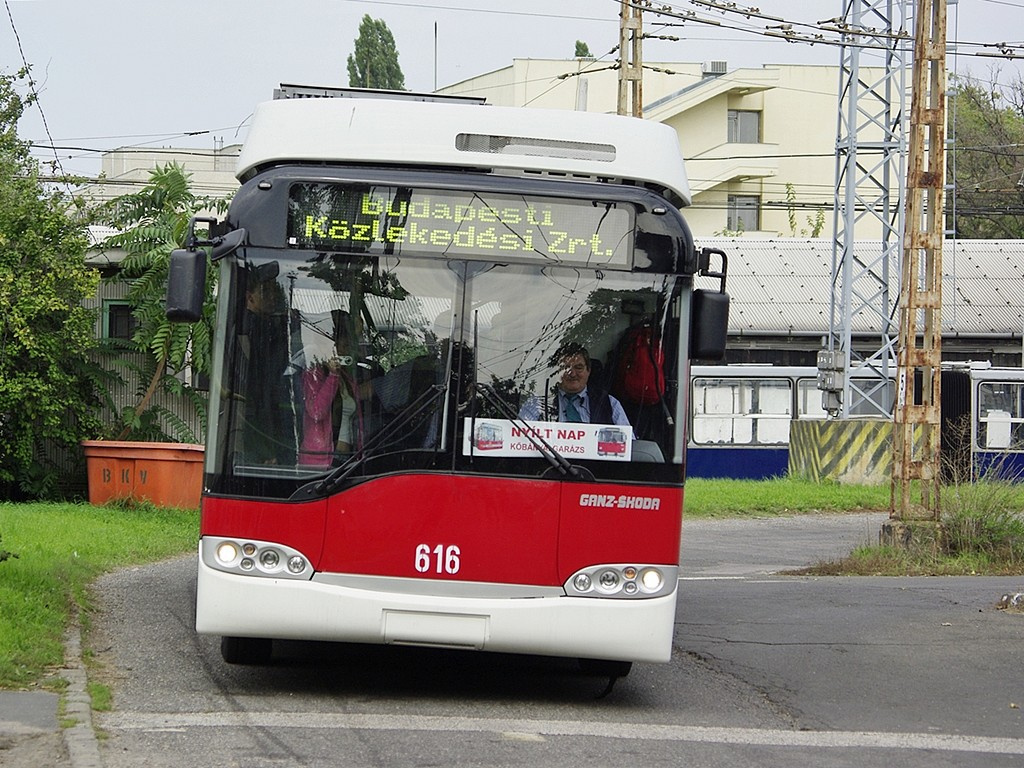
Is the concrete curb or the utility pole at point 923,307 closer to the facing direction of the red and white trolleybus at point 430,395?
the concrete curb

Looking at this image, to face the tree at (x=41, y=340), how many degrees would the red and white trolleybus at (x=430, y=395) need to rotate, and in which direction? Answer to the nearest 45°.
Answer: approximately 135° to its right

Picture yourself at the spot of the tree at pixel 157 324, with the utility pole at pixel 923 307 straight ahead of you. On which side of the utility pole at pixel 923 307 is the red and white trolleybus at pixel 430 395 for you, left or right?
right

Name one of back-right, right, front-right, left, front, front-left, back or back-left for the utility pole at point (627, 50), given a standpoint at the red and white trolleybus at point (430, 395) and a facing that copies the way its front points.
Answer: back

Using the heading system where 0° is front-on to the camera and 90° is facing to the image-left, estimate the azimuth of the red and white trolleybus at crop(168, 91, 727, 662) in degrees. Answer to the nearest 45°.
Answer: approximately 0°

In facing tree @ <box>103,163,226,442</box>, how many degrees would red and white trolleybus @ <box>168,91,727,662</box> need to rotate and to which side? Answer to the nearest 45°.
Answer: approximately 180°

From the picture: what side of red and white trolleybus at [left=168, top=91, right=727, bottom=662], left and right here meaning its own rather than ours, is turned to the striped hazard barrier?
back

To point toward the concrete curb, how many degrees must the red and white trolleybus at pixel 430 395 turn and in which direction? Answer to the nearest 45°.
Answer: approximately 45° to its right
